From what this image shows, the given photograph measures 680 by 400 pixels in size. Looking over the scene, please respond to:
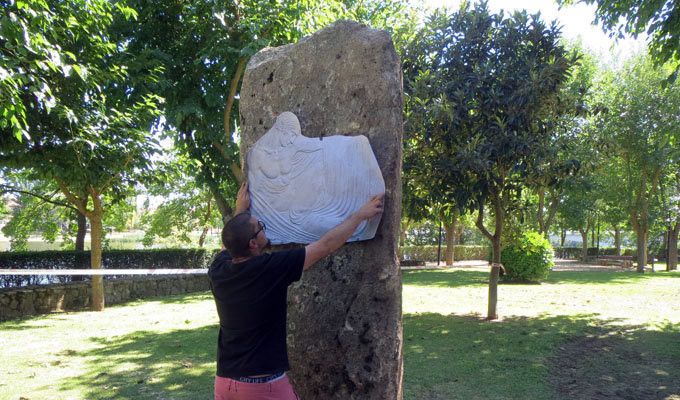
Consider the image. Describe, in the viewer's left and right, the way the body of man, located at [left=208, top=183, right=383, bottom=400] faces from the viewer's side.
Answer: facing away from the viewer and to the right of the viewer

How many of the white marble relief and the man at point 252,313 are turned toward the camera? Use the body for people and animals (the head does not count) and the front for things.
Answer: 1

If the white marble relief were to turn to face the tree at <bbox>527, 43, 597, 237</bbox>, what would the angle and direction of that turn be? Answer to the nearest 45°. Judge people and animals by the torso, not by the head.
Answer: approximately 135° to its left

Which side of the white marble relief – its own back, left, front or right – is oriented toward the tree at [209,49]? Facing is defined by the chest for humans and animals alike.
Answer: back

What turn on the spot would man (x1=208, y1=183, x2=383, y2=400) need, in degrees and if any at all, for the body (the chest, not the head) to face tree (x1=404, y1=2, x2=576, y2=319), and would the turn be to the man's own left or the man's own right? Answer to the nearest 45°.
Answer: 0° — they already face it

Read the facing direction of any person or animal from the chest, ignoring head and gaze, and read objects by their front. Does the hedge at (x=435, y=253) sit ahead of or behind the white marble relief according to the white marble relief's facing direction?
behind

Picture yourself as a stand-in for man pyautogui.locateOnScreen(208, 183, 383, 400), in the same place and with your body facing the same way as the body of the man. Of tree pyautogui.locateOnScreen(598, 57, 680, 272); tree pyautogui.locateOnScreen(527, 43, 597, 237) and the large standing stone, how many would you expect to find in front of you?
3

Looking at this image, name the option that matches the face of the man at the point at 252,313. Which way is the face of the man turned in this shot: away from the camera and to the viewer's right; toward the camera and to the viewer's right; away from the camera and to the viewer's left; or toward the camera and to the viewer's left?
away from the camera and to the viewer's right

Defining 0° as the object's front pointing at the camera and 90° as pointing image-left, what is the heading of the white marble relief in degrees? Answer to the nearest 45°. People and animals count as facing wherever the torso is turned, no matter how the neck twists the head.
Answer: approximately 0°

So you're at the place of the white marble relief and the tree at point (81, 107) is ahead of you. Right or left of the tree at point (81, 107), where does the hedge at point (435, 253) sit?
right

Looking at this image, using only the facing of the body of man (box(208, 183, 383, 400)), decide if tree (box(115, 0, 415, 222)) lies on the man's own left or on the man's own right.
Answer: on the man's own left

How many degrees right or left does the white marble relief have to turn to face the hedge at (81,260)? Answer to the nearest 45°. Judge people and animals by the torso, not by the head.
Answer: approximately 135° to its right
